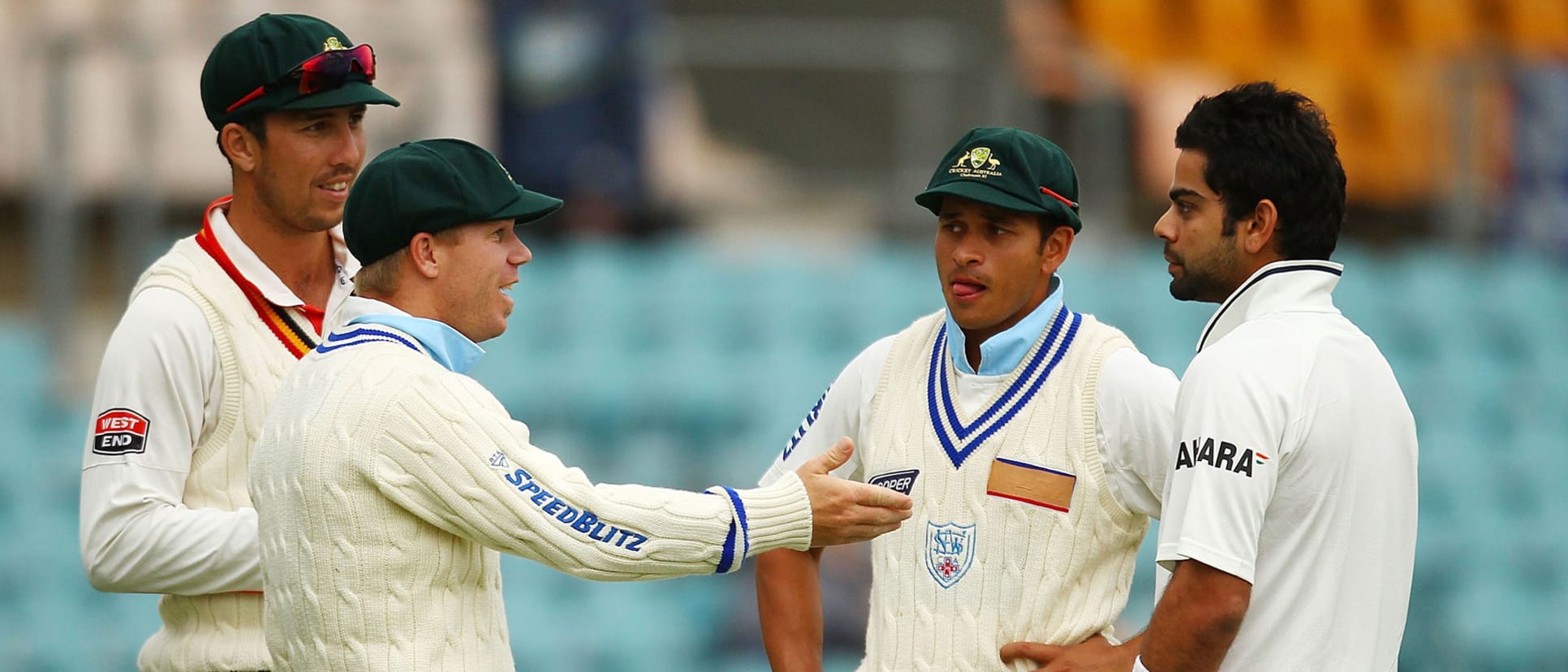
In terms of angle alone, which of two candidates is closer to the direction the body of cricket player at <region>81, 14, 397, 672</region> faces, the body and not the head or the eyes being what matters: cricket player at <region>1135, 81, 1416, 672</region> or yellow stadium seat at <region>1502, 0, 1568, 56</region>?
the cricket player

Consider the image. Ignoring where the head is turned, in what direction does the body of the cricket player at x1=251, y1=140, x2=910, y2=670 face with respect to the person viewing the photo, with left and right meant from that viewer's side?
facing away from the viewer and to the right of the viewer

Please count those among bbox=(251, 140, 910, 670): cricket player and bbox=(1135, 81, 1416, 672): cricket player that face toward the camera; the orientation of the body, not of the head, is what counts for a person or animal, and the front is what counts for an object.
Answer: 0

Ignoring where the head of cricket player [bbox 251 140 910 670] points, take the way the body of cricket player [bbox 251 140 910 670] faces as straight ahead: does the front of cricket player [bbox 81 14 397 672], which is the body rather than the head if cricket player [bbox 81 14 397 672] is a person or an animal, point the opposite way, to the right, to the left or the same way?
to the right

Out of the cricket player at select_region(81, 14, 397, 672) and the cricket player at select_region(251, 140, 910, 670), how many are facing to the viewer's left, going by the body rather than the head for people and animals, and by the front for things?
0

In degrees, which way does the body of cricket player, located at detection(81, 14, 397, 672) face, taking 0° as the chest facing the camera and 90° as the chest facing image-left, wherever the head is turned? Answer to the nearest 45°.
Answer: approximately 315°

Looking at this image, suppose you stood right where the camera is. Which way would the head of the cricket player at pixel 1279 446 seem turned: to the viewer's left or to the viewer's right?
to the viewer's left

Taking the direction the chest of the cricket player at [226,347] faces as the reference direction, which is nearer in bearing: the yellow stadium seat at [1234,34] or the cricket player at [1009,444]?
the cricket player

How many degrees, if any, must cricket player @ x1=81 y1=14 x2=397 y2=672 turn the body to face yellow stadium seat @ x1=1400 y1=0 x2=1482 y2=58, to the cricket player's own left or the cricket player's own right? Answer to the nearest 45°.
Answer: approximately 90° to the cricket player's own left

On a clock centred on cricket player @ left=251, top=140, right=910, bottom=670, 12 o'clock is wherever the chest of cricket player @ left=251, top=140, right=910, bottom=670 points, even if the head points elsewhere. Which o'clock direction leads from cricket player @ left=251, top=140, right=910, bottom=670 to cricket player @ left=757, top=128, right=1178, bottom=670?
cricket player @ left=757, top=128, right=1178, bottom=670 is roughly at 1 o'clock from cricket player @ left=251, top=140, right=910, bottom=670.

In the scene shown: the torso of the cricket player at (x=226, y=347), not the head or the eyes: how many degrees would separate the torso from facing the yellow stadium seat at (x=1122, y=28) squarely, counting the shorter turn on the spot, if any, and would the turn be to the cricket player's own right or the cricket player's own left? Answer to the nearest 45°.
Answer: approximately 90° to the cricket player's own left
